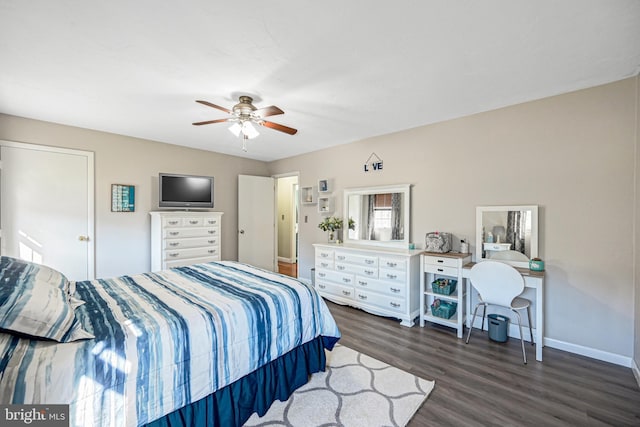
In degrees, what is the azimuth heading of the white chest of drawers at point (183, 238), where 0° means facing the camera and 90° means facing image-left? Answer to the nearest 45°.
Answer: approximately 315°

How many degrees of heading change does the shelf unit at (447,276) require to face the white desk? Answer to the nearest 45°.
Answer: approximately 135° to its left

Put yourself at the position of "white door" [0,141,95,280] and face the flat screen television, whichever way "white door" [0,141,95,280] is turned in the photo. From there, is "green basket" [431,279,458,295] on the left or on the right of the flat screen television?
right

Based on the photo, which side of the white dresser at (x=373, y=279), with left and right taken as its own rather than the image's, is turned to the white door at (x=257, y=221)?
right

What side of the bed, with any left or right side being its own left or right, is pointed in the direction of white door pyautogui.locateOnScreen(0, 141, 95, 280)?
left

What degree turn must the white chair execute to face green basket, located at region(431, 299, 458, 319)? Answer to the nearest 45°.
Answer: approximately 90° to its left

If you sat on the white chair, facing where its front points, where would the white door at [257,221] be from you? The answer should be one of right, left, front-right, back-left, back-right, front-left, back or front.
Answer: back-left

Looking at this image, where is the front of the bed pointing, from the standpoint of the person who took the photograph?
facing away from the viewer and to the right of the viewer

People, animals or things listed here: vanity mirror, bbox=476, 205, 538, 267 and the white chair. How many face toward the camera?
1

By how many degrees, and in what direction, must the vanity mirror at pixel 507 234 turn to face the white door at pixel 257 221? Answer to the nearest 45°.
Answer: approximately 90° to its right
